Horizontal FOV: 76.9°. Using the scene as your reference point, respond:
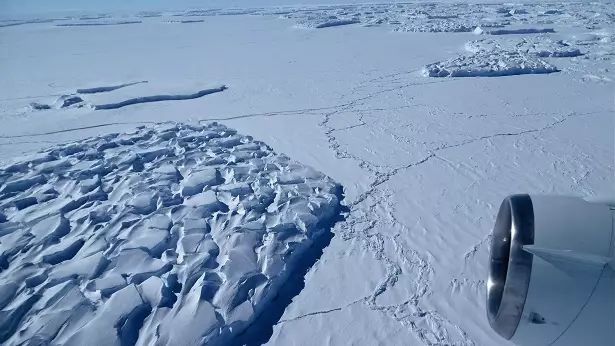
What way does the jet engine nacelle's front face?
to the viewer's left
